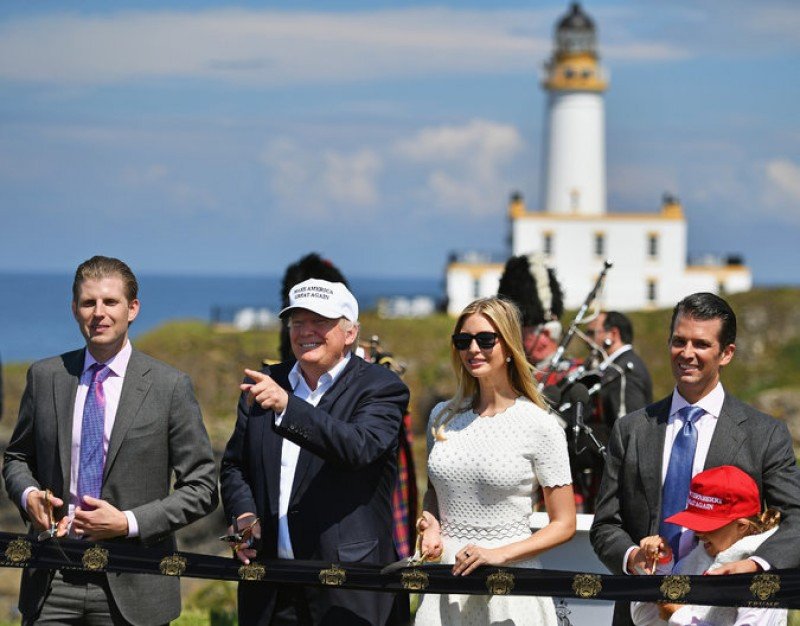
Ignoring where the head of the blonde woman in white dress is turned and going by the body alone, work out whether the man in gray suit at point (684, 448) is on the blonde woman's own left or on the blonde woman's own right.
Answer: on the blonde woman's own left

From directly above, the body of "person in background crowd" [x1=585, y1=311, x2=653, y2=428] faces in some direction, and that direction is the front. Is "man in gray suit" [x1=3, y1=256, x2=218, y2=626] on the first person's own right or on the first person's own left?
on the first person's own left

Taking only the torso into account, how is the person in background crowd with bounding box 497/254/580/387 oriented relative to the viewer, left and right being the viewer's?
facing to the left of the viewer

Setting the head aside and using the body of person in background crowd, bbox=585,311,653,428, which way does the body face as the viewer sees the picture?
to the viewer's left

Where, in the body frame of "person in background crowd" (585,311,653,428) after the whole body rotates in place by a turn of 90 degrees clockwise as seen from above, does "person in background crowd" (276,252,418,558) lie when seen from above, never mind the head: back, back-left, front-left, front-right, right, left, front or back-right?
back-left

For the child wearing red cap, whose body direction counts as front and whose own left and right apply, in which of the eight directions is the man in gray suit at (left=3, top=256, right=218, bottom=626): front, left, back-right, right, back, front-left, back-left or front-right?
front-right

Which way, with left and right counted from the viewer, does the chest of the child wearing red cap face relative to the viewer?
facing the viewer and to the left of the viewer
